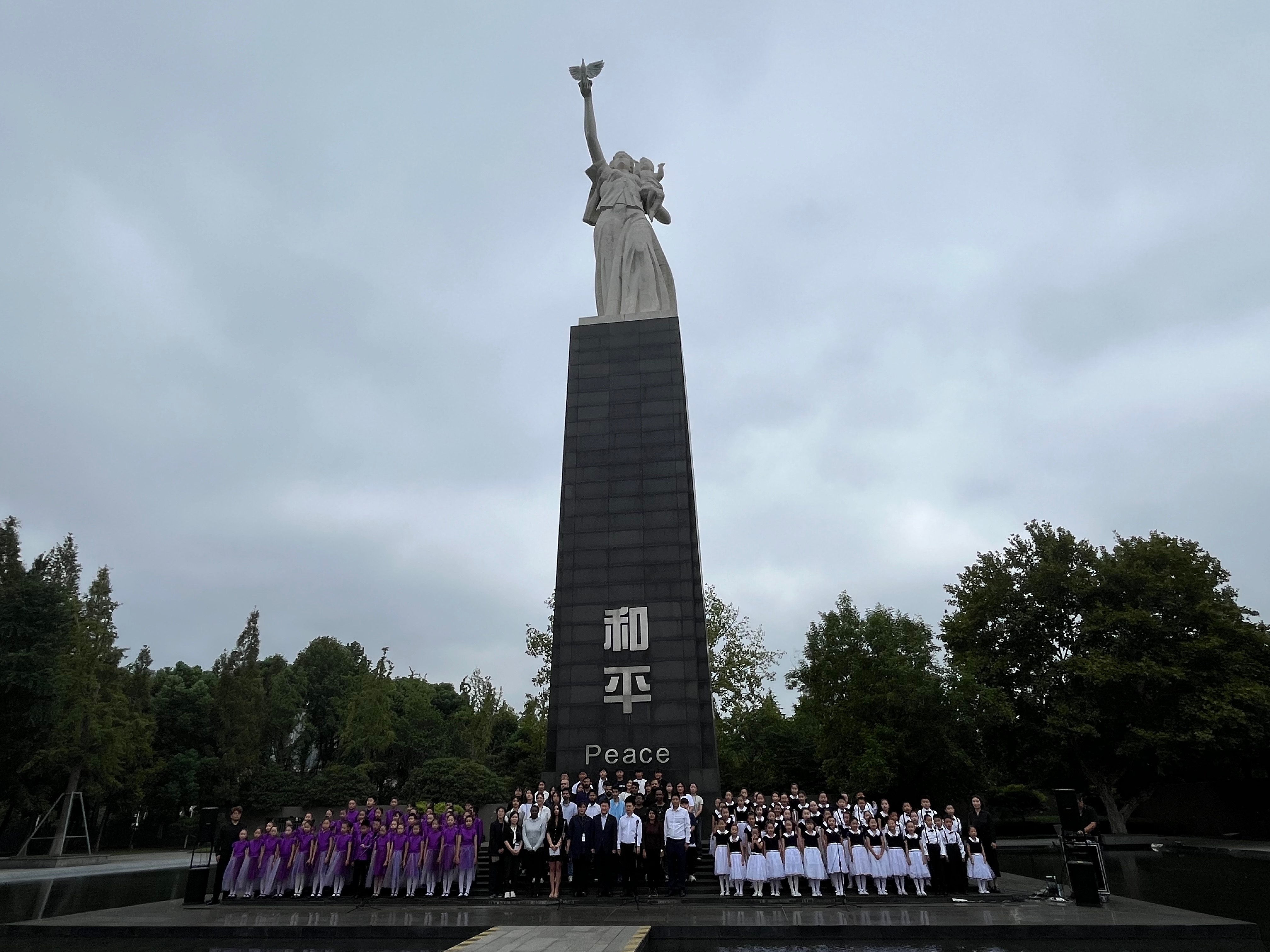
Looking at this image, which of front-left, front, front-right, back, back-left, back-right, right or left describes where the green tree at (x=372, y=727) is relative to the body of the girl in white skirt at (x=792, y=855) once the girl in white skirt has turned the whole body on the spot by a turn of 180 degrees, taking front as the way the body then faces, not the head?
front-left

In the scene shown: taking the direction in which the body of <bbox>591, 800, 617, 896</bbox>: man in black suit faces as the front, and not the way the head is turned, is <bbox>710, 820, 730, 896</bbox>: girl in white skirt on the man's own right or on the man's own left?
on the man's own left
